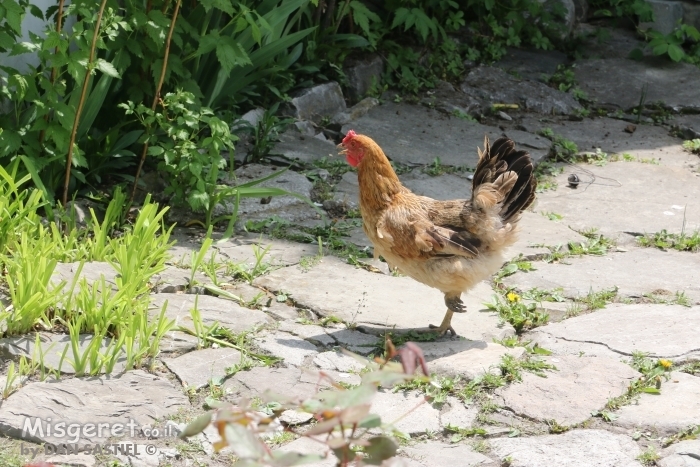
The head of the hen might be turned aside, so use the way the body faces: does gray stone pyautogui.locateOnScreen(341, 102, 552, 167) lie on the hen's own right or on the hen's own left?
on the hen's own right

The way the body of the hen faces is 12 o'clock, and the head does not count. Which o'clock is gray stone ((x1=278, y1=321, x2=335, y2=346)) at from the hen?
The gray stone is roughly at 11 o'clock from the hen.

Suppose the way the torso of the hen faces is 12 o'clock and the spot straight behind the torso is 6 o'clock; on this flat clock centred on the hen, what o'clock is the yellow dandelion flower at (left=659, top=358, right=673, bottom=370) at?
The yellow dandelion flower is roughly at 7 o'clock from the hen.

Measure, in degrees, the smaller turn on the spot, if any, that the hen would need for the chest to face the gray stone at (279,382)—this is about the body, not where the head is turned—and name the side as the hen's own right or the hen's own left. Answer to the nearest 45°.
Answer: approximately 45° to the hen's own left

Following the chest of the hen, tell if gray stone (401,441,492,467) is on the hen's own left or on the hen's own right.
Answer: on the hen's own left

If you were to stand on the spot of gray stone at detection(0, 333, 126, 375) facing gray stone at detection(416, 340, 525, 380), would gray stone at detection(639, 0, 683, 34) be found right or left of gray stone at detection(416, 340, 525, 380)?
left

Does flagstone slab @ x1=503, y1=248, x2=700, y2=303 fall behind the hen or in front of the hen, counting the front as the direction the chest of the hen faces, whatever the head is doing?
behind

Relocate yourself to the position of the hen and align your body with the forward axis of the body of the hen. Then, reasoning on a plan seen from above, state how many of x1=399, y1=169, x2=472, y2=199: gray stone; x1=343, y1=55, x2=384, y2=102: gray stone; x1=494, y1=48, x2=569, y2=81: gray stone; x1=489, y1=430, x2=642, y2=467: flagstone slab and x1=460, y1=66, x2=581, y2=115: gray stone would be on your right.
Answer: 4

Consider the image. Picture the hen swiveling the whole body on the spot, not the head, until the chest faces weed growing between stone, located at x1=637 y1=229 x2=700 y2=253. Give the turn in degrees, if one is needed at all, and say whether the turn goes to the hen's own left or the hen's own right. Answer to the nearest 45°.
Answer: approximately 135° to the hen's own right

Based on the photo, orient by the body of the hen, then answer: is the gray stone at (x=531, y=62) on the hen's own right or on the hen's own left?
on the hen's own right

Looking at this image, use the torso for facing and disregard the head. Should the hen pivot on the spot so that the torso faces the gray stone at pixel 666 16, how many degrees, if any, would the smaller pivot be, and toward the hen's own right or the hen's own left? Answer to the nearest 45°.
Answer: approximately 90° to the hen's own right

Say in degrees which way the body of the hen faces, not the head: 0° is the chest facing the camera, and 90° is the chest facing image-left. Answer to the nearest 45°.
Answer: approximately 90°
